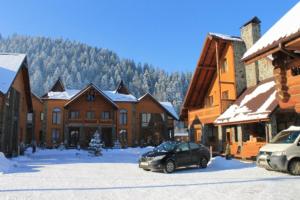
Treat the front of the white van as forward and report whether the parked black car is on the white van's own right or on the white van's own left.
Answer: on the white van's own right

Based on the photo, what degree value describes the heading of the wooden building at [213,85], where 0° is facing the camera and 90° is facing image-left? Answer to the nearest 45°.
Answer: approximately 45°

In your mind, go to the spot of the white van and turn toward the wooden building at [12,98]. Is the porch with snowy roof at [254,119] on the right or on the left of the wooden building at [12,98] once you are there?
right

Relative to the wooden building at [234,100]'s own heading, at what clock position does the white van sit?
The white van is roughly at 10 o'clock from the wooden building.

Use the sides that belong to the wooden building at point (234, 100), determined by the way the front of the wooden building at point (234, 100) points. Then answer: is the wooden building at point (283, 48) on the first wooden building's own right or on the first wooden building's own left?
on the first wooden building's own left

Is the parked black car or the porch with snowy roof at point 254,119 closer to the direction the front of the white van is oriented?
the parked black car

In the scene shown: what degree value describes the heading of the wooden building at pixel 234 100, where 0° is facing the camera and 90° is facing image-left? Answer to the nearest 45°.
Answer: approximately 45°
